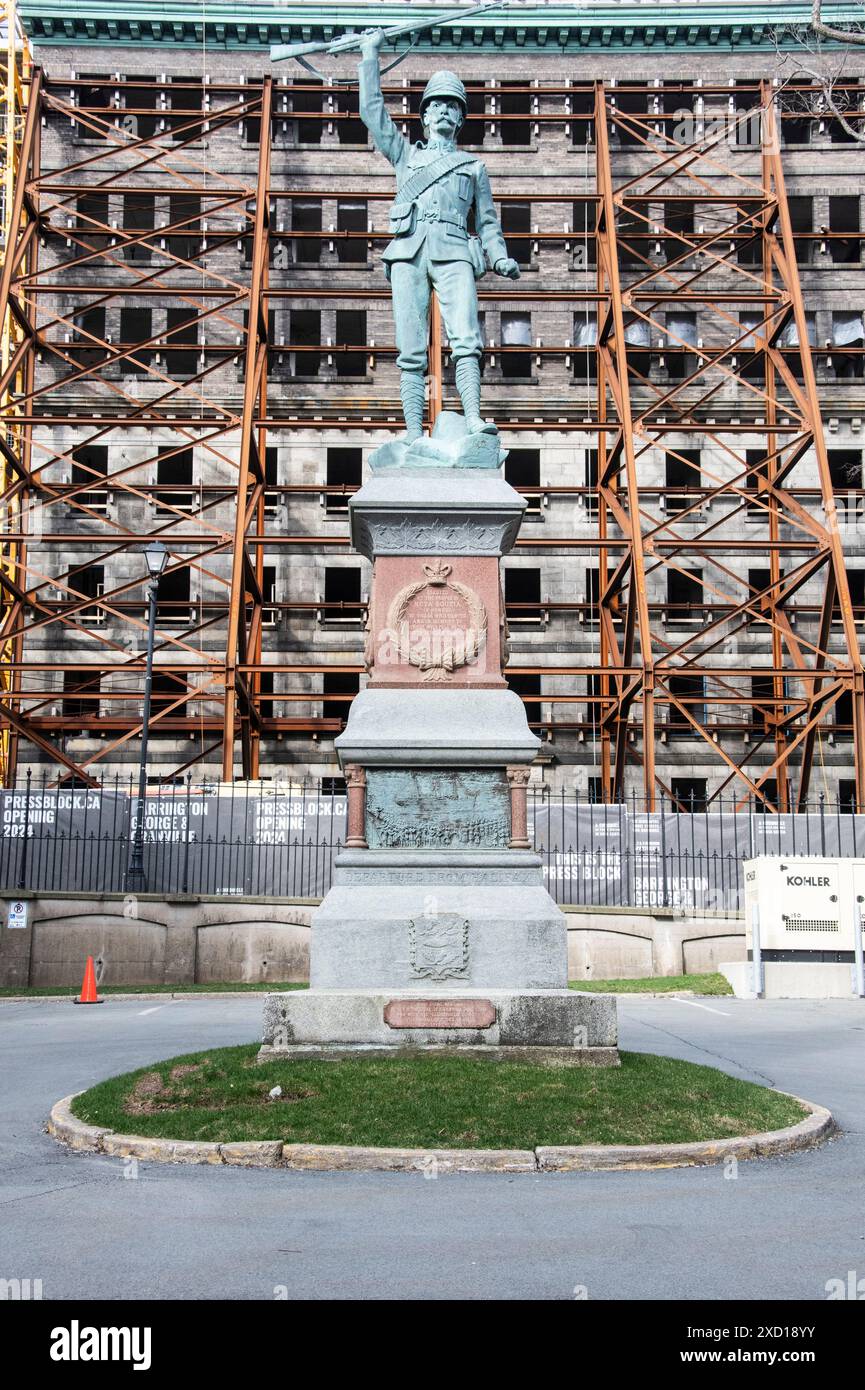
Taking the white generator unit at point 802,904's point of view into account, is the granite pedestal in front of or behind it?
in front

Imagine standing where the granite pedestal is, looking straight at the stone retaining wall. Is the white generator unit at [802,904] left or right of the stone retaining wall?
right

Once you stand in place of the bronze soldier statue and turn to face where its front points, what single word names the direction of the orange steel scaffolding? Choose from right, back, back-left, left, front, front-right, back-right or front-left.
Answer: back

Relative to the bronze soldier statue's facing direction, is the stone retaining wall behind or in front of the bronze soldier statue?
behind

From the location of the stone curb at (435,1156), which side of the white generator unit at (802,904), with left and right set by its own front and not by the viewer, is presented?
front

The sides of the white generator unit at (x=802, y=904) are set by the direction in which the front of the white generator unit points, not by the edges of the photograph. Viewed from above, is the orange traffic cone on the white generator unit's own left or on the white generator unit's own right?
on the white generator unit's own right

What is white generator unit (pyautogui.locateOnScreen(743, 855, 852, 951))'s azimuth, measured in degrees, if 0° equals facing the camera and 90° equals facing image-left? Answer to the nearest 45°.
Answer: approximately 0°

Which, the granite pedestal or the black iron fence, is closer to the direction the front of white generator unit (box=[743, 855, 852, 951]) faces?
the granite pedestal

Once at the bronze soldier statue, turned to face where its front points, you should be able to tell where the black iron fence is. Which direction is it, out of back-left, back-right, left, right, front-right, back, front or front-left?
back

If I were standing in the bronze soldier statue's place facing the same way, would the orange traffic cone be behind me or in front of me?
behind
